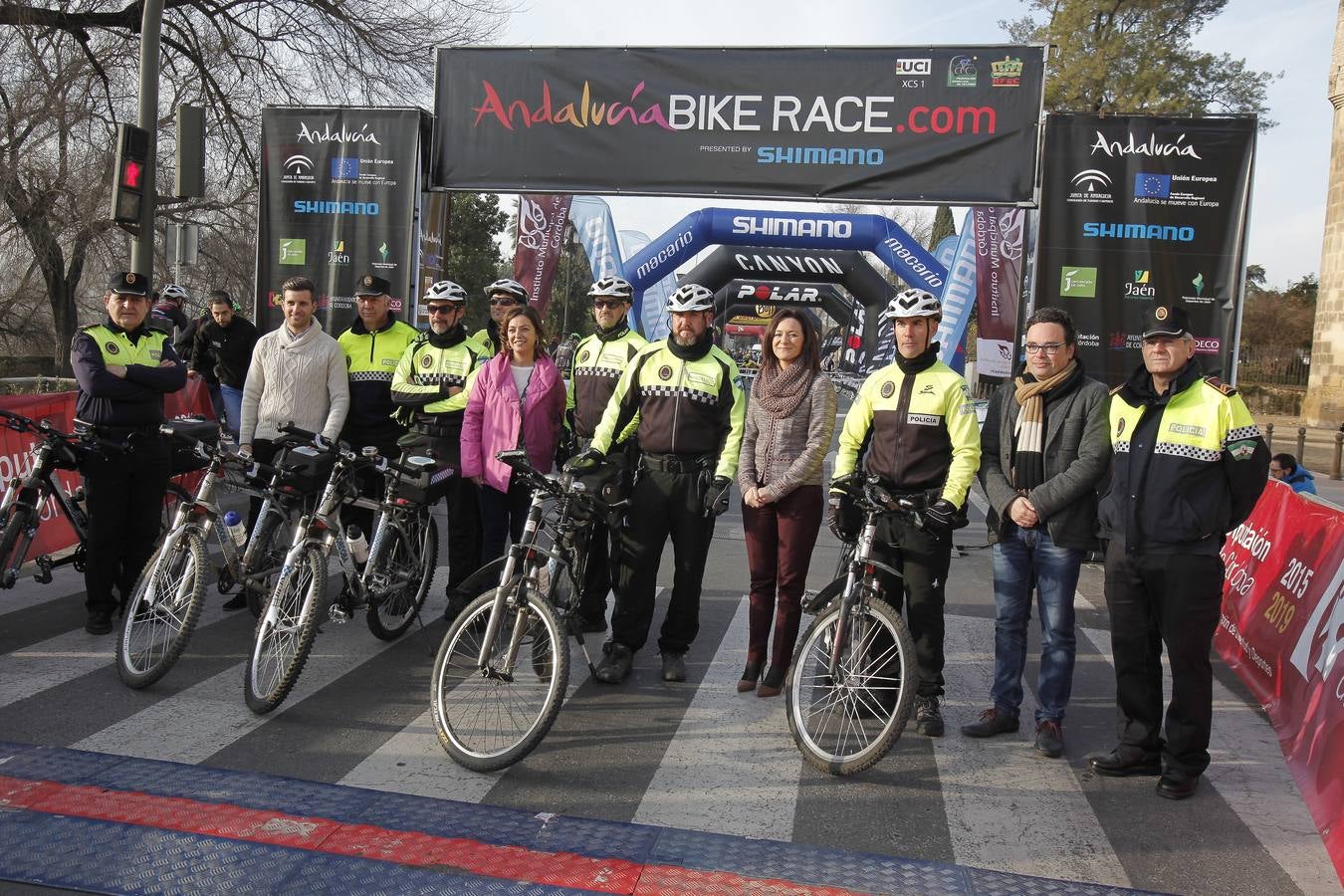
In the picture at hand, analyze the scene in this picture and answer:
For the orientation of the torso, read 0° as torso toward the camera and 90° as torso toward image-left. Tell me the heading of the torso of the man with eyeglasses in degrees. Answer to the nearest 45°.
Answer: approximately 45°

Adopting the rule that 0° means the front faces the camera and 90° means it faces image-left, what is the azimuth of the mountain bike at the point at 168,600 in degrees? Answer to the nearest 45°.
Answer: approximately 45°

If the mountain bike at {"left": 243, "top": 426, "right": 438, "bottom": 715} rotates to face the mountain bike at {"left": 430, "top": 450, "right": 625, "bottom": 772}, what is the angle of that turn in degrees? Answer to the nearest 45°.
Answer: approximately 90° to its left

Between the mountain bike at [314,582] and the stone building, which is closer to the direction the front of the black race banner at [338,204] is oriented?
the mountain bike

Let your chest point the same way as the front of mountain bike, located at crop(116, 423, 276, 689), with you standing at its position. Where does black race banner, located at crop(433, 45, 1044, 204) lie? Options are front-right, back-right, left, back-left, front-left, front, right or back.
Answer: back

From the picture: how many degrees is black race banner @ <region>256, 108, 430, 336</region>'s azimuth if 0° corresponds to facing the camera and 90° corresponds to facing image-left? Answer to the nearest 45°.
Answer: approximately 0°

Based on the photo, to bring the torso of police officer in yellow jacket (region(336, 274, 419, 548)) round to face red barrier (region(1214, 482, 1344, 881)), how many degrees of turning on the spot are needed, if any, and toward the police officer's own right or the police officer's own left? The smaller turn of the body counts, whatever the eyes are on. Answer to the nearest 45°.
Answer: approximately 45° to the police officer's own left

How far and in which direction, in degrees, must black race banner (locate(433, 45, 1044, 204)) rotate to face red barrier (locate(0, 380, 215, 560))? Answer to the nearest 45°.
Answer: approximately 45° to its right
